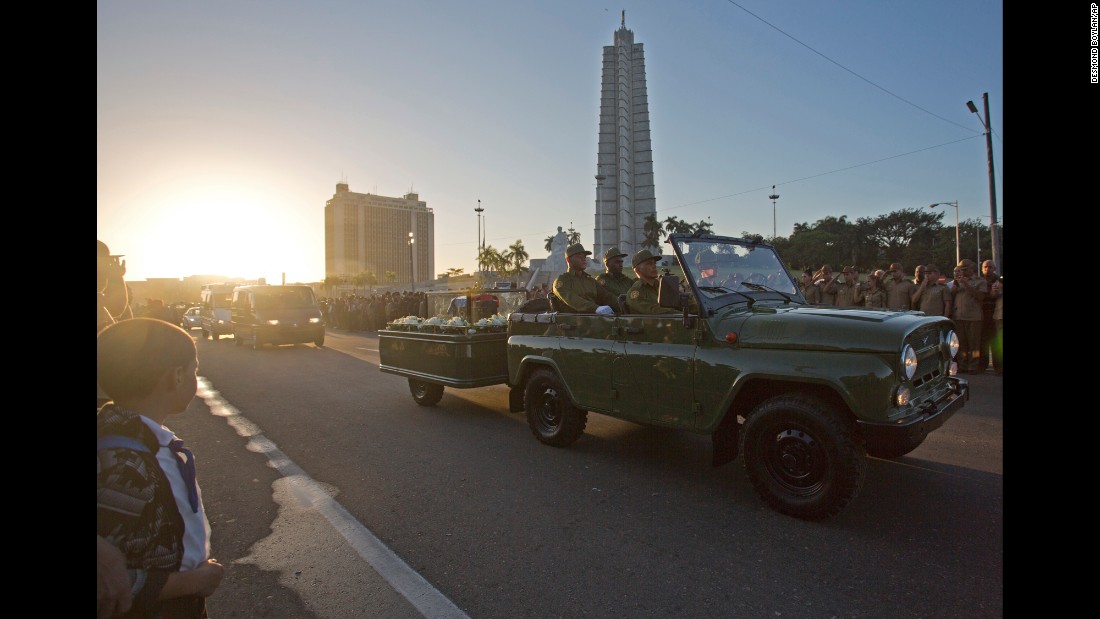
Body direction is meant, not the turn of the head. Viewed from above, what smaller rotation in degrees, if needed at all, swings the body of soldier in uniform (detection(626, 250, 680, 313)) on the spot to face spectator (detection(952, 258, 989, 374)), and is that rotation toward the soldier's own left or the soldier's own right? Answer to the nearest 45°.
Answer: approximately 90° to the soldier's own left

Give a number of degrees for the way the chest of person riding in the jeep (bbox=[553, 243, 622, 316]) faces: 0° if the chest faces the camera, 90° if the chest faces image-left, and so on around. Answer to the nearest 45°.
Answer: approximately 315°

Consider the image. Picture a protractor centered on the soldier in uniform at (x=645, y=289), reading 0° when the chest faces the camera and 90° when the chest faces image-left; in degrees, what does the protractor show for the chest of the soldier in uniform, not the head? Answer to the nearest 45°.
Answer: approximately 315°

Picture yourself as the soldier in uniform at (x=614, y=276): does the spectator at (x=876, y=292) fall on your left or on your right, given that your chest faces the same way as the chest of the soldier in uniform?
on your left

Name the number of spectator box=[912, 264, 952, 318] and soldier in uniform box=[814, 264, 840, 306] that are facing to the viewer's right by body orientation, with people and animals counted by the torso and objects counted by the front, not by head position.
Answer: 0

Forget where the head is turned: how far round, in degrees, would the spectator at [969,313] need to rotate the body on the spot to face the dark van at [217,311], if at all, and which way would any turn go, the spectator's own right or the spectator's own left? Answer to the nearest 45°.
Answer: approximately 45° to the spectator's own right

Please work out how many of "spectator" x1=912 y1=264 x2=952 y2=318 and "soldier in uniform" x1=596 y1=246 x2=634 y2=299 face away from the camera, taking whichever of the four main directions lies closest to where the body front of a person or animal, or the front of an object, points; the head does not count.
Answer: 0
